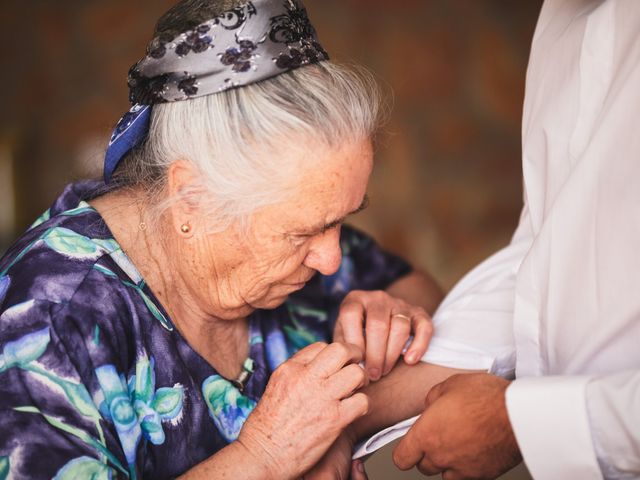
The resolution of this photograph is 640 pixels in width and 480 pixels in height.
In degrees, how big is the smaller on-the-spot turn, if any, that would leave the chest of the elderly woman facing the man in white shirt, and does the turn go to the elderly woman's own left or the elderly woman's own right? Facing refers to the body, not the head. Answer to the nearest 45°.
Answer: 0° — they already face them

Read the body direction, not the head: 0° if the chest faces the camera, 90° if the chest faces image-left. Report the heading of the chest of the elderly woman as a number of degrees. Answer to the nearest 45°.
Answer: approximately 315°

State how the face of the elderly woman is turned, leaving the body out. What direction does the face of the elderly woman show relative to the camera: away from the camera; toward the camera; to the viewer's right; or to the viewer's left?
to the viewer's right

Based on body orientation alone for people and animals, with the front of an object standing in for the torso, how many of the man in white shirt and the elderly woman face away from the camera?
0

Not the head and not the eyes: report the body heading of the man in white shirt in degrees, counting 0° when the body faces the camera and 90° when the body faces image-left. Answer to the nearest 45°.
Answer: approximately 45°
